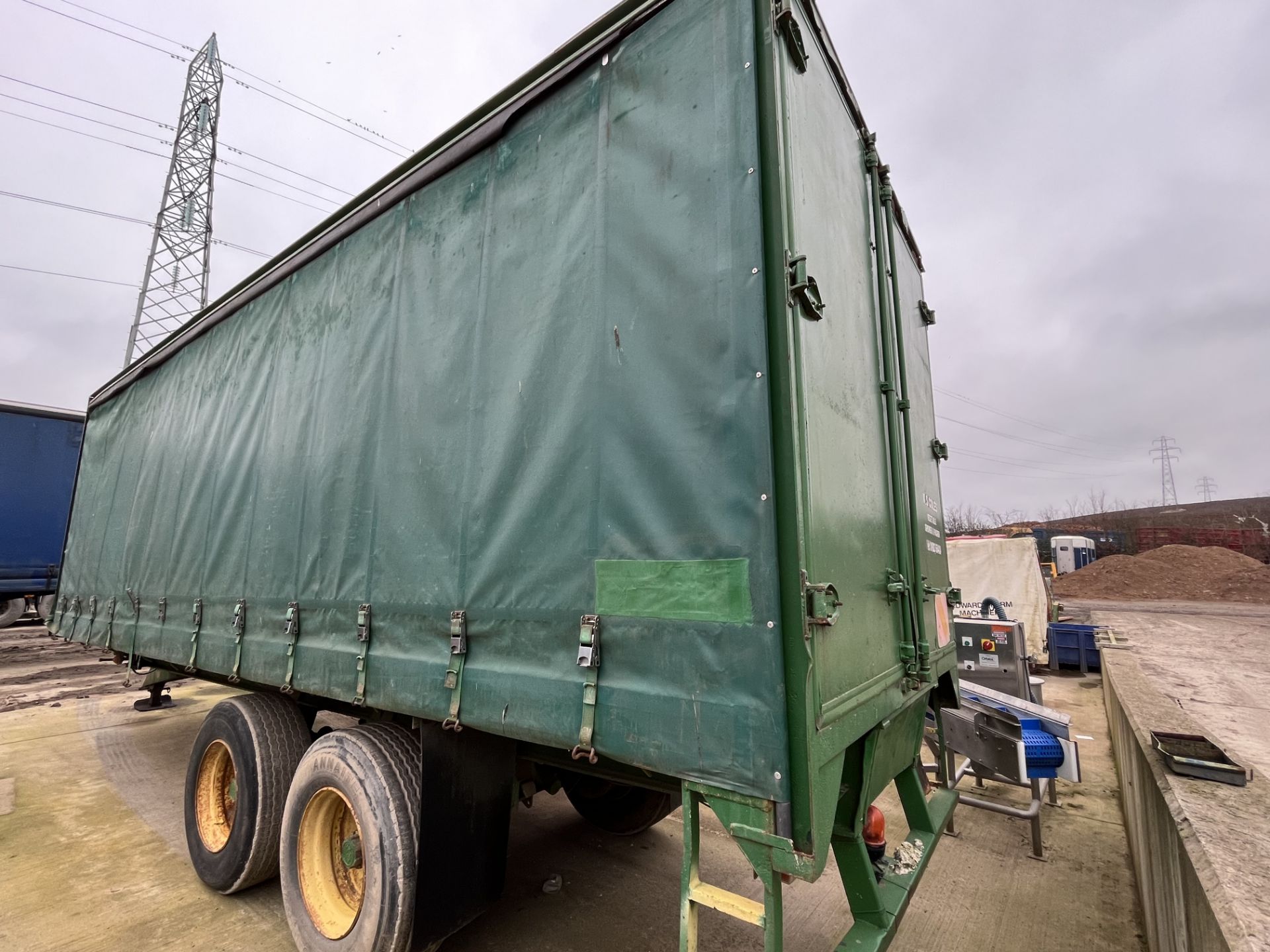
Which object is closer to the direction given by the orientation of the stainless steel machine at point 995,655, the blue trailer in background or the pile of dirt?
the blue trailer in background

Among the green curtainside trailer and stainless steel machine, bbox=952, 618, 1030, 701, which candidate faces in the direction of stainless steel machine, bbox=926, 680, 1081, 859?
stainless steel machine, bbox=952, 618, 1030, 701

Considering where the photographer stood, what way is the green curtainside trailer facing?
facing away from the viewer and to the left of the viewer

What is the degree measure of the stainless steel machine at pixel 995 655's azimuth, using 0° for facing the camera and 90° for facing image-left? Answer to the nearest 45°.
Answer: approximately 0°

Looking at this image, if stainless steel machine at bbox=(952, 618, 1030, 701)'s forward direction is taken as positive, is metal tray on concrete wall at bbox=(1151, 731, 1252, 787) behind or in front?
in front

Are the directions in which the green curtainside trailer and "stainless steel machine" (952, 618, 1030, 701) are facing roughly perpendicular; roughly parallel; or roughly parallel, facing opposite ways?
roughly perpendicular

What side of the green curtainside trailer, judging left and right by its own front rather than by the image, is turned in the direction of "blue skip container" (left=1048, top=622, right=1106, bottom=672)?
right

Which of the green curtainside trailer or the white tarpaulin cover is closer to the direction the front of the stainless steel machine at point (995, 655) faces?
the green curtainside trailer

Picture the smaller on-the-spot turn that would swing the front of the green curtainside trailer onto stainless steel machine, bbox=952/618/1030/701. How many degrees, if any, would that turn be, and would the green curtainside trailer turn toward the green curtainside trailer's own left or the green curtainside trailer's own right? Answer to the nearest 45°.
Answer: approximately 90° to the green curtainside trailer's own right

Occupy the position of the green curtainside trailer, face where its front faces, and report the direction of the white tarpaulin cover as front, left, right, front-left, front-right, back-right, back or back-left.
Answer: right

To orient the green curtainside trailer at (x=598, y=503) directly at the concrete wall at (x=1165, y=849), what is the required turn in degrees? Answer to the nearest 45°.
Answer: approximately 135° to its right
